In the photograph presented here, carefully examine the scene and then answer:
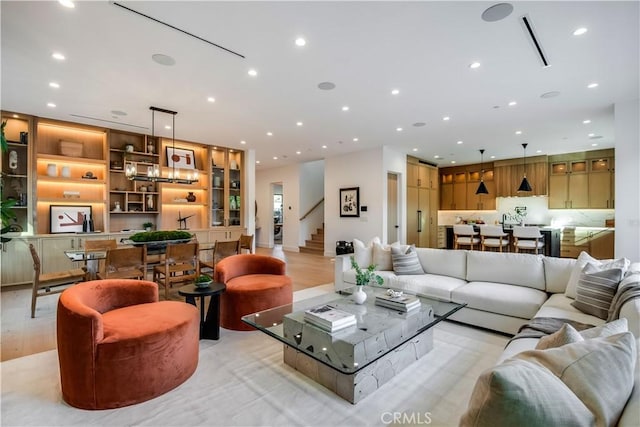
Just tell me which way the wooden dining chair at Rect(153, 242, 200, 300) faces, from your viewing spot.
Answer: facing away from the viewer and to the left of the viewer

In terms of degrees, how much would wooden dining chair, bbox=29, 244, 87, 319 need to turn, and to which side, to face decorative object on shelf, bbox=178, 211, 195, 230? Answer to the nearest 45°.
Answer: approximately 45° to its left

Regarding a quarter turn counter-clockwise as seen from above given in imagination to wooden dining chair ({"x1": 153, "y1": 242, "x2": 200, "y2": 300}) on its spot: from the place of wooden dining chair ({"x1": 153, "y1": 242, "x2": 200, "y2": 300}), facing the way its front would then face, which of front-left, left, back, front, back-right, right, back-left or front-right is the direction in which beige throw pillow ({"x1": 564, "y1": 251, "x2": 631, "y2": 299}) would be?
left

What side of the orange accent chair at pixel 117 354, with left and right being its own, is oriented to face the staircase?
left

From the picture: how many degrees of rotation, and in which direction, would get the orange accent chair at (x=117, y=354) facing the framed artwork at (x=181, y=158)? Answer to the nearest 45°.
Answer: approximately 135° to its left

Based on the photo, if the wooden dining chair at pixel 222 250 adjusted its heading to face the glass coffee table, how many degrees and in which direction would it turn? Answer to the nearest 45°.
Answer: approximately 135° to its left

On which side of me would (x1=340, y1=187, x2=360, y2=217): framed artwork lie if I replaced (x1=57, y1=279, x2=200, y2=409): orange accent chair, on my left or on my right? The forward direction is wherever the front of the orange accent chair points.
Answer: on my left

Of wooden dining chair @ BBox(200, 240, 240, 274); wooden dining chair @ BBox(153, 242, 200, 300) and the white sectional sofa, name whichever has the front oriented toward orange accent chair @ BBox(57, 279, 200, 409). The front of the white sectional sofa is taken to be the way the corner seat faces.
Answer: the white sectional sofa

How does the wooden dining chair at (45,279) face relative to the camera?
to the viewer's right

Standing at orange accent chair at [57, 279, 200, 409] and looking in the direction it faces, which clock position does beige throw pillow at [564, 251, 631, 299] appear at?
The beige throw pillow is roughly at 11 o'clock from the orange accent chair.

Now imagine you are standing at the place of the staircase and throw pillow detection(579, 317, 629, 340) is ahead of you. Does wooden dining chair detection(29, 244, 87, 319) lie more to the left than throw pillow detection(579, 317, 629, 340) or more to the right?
right
